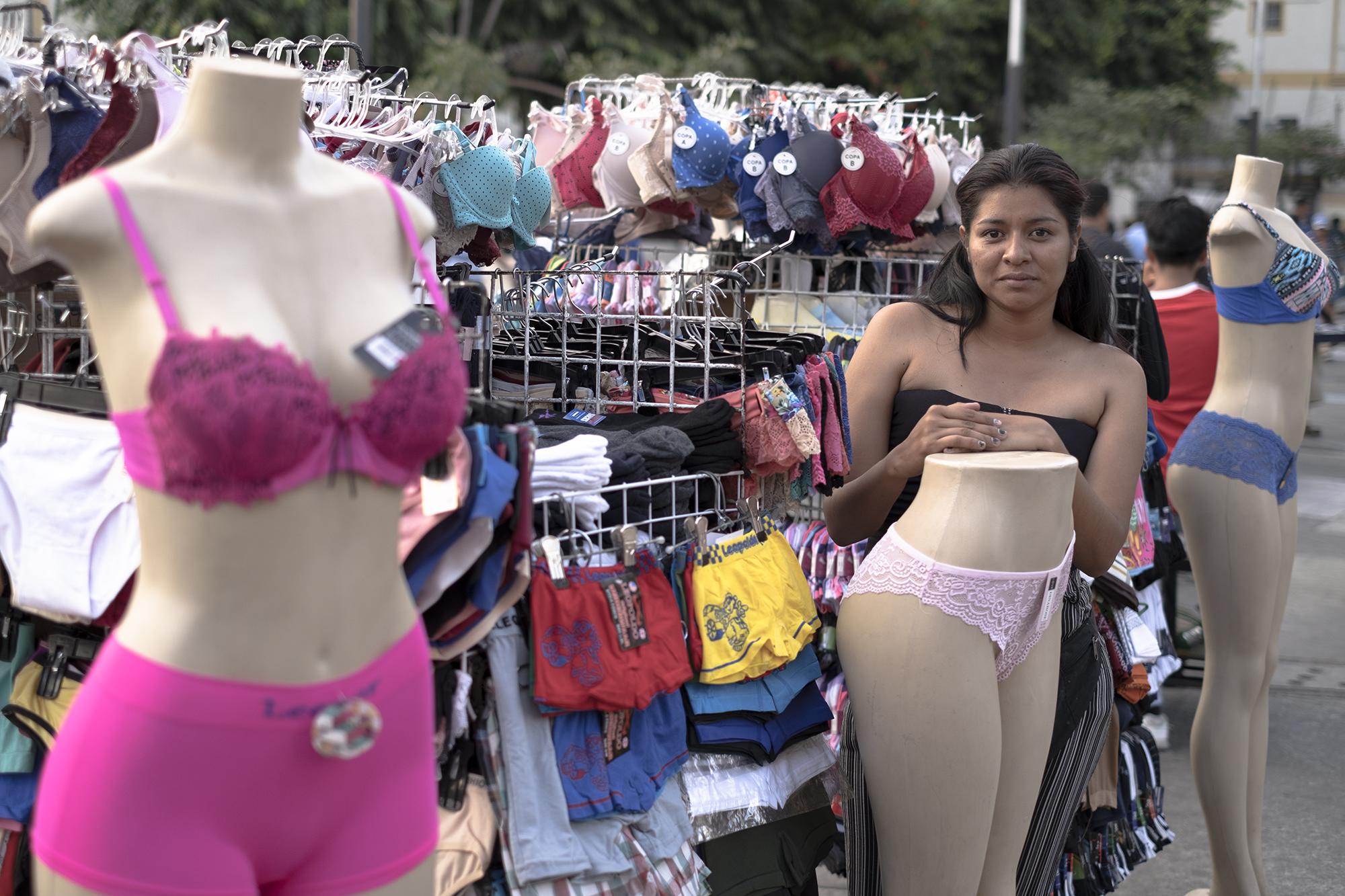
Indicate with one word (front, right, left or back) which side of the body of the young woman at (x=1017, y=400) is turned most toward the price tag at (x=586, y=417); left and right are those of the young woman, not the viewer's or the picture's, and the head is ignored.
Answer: right

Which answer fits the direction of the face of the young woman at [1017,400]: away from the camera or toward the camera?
toward the camera

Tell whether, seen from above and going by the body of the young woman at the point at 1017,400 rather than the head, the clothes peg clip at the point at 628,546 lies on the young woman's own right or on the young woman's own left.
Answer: on the young woman's own right

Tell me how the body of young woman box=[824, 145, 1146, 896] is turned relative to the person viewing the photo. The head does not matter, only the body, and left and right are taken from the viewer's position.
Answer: facing the viewer

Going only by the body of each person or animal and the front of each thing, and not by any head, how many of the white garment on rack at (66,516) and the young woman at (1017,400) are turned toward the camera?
2

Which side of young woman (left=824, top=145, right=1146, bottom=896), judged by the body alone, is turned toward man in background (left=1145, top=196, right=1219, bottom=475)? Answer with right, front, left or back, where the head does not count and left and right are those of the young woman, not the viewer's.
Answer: back

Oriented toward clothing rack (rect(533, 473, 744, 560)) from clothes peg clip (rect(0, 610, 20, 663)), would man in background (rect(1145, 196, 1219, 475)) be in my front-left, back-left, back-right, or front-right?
front-left

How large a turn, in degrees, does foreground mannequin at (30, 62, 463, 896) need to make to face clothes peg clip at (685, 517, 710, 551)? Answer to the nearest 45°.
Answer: approximately 90° to its left

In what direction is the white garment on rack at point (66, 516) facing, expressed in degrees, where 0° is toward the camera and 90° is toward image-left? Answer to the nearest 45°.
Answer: approximately 0°

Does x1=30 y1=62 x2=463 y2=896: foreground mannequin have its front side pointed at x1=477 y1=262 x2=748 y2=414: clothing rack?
no

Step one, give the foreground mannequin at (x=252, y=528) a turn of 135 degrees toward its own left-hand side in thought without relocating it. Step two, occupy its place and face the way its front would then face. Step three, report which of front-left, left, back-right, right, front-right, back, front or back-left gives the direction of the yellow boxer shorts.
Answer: front-right

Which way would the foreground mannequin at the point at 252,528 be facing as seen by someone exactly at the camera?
facing the viewer and to the right of the viewer

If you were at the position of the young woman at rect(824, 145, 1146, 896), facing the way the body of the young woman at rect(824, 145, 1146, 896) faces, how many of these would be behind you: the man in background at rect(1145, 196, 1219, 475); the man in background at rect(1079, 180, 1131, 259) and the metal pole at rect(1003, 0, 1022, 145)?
3
